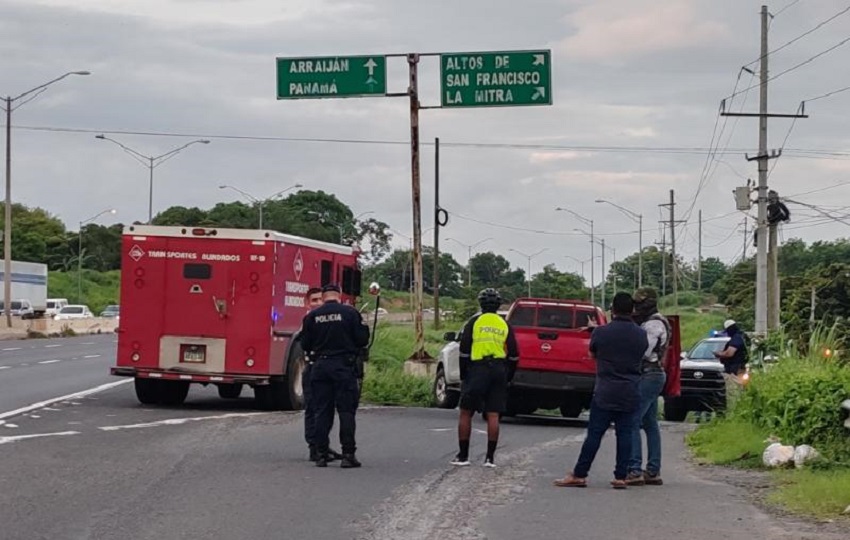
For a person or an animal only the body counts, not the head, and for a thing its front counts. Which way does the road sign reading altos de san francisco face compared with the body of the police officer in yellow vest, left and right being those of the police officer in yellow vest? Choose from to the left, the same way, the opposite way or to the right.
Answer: the opposite way

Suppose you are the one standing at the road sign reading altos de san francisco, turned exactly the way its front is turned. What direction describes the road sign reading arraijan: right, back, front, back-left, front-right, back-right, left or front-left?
right

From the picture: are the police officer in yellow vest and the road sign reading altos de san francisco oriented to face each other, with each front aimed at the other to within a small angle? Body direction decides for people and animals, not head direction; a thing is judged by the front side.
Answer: yes

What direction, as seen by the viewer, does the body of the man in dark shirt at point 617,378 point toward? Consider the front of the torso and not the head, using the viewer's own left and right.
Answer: facing away from the viewer

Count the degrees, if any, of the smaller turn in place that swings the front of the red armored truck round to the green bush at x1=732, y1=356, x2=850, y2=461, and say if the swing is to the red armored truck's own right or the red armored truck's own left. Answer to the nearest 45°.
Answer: approximately 90° to the red armored truck's own right

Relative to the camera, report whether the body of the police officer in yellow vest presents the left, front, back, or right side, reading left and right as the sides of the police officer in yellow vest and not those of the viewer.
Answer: back

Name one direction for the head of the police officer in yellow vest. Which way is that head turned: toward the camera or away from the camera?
away from the camera

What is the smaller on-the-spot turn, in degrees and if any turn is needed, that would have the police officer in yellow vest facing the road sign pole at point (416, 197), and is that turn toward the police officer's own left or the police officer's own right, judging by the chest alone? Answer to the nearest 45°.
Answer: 0° — they already face it
